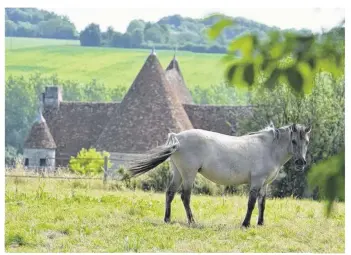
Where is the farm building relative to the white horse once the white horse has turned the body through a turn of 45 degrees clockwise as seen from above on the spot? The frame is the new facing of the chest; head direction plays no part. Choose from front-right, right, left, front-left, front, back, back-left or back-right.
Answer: back-left

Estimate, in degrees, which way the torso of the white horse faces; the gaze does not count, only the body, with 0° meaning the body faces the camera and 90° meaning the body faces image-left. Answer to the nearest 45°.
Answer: approximately 270°

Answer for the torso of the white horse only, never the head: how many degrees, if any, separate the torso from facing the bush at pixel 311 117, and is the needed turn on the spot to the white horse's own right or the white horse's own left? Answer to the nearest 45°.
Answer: approximately 90° to the white horse's own left

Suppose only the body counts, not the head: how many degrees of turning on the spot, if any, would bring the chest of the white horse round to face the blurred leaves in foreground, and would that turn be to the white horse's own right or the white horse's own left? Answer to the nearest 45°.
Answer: approximately 90° to the white horse's own right
